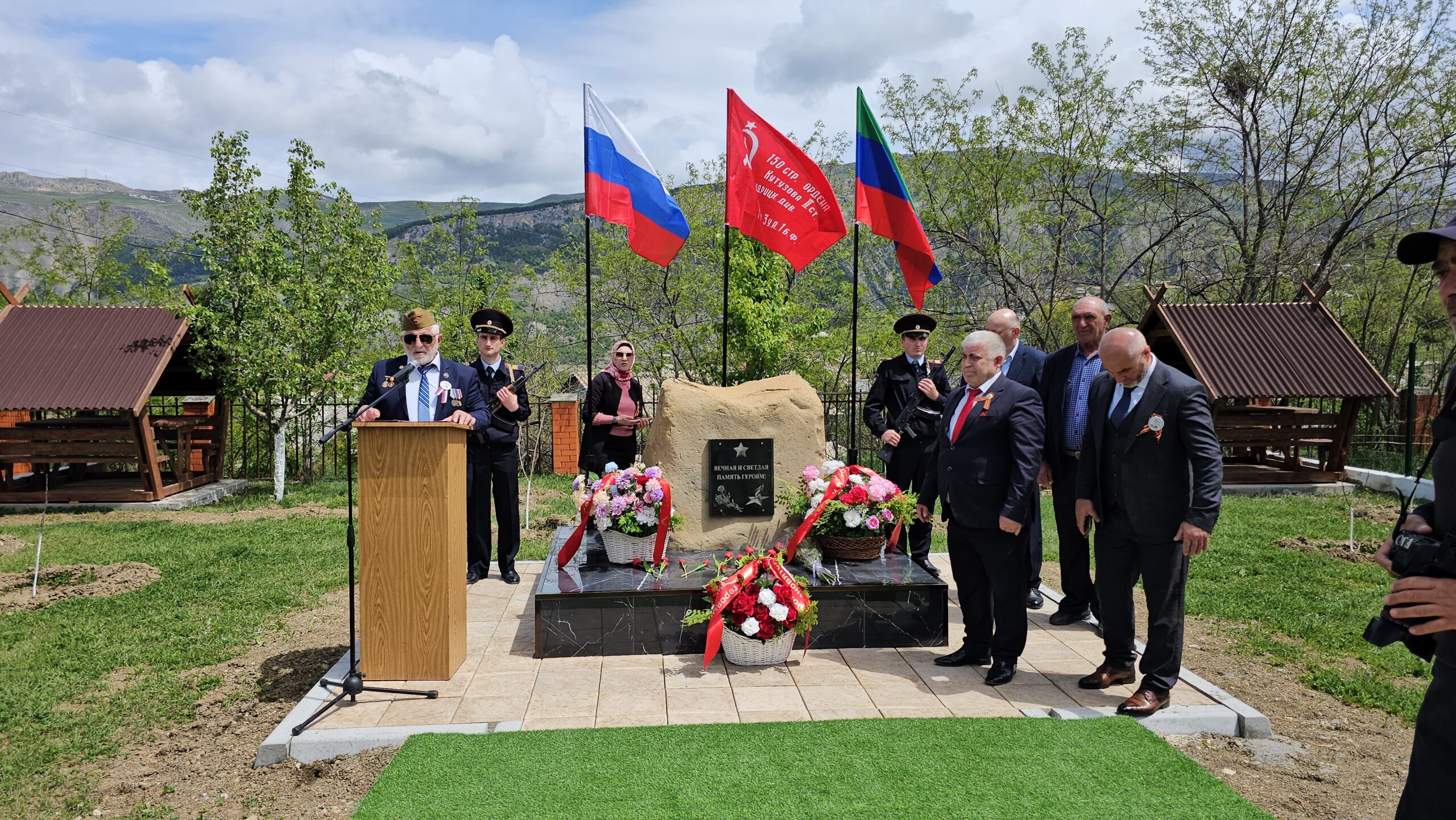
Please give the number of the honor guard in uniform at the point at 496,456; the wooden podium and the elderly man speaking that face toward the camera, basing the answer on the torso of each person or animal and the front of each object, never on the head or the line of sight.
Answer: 3

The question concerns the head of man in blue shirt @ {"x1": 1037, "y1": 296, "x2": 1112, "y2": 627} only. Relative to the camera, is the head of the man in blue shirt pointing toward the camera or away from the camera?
toward the camera

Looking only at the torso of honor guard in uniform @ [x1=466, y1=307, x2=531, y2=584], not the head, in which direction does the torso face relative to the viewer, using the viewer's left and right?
facing the viewer

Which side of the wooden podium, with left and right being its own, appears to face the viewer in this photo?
front

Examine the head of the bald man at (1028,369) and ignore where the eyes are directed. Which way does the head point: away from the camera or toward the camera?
toward the camera

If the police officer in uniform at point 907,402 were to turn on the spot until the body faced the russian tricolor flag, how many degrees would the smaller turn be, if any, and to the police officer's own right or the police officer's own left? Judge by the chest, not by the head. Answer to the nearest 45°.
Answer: approximately 90° to the police officer's own right

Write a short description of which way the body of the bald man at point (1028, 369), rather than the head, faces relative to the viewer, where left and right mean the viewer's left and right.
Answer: facing the viewer and to the left of the viewer

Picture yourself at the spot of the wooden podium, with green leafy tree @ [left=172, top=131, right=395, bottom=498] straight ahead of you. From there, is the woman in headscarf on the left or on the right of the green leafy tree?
right

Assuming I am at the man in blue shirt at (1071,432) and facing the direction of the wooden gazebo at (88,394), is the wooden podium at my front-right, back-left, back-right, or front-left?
front-left

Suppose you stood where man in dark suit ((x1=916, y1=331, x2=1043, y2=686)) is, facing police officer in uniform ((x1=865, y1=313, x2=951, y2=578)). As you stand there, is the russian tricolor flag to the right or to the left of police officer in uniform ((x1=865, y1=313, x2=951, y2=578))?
left

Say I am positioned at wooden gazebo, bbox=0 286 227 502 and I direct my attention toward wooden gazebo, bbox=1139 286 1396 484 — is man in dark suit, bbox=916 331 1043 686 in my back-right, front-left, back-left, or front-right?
front-right

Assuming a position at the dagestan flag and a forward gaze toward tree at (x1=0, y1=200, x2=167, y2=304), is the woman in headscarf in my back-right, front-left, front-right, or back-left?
front-left

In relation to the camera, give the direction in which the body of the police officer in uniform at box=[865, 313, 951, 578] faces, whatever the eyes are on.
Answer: toward the camera
